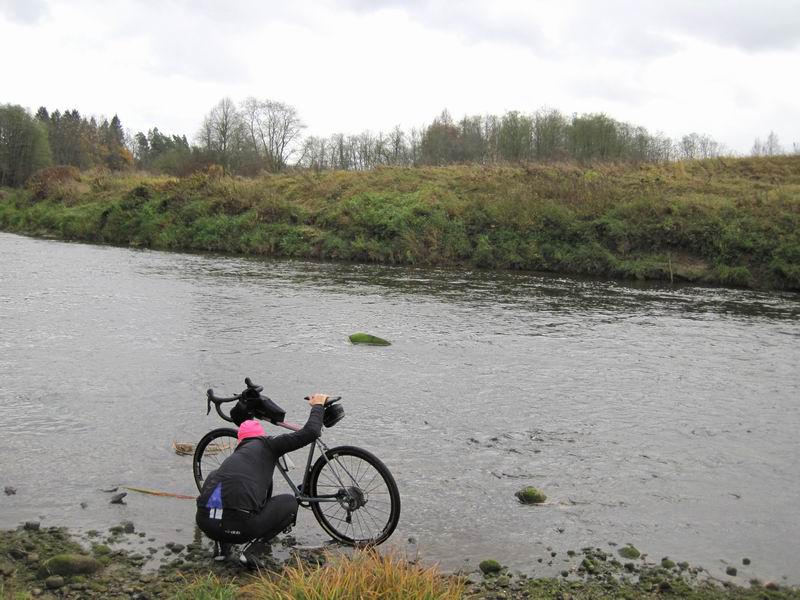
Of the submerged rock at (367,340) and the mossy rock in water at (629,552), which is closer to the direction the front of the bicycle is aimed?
the submerged rock

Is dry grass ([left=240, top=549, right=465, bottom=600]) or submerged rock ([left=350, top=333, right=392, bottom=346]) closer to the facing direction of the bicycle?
the submerged rock

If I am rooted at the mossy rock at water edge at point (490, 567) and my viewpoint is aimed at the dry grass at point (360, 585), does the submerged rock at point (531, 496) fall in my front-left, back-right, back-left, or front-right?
back-right

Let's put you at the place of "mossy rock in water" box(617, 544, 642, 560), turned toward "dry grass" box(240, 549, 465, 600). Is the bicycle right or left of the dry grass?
right

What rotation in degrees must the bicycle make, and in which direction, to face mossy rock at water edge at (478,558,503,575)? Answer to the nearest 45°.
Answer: approximately 180°

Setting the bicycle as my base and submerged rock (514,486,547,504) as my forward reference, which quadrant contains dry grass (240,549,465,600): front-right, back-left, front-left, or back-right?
front-right

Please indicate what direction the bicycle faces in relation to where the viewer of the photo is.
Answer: facing away from the viewer and to the left of the viewer

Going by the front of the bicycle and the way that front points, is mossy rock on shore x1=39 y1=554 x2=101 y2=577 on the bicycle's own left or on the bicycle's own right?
on the bicycle's own left

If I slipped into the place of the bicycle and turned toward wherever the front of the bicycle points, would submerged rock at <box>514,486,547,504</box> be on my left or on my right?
on my right

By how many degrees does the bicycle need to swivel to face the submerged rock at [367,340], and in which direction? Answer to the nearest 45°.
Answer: approximately 45° to its right

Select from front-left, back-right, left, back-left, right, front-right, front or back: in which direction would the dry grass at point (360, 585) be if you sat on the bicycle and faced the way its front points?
back-left

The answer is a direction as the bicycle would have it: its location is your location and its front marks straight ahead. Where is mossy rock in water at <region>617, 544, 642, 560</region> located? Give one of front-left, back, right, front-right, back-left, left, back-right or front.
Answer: back-right
